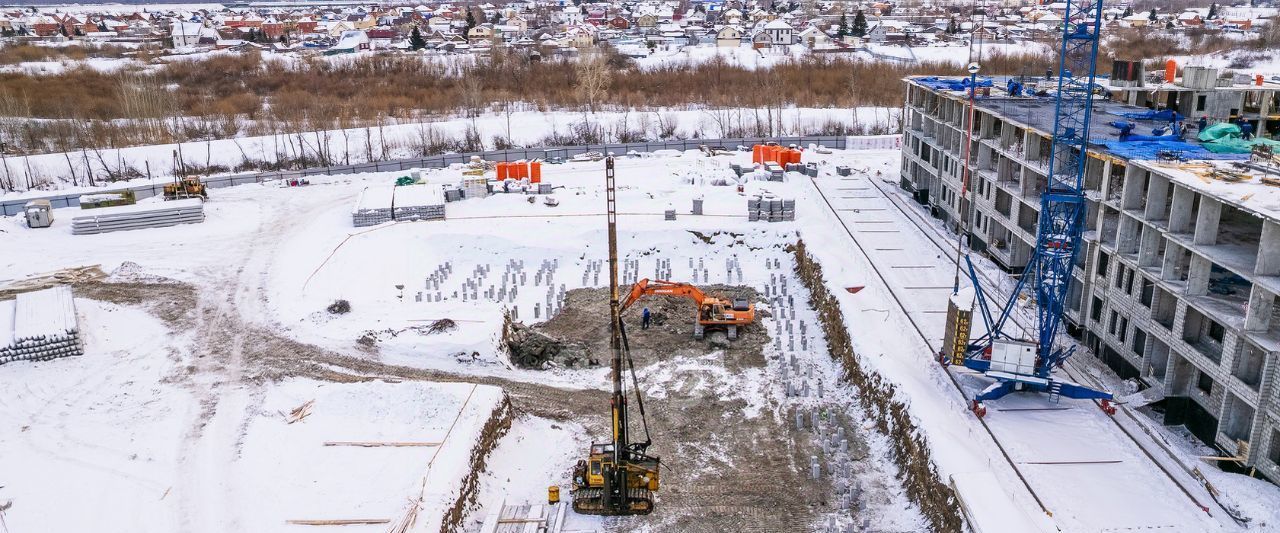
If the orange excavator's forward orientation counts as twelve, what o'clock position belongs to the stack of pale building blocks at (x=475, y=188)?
The stack of pale building blocks is roughly at 2 o'clock from the orange excavator.

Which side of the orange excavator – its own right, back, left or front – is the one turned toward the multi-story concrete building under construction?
back

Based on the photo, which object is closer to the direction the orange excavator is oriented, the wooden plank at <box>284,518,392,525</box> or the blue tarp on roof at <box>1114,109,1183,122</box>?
the wooden plank

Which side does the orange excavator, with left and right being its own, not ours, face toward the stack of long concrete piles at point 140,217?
front

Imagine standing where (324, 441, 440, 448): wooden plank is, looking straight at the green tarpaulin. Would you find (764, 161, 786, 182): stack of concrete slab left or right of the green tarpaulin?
left

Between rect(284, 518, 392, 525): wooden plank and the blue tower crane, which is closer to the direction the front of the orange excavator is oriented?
the wooden plank

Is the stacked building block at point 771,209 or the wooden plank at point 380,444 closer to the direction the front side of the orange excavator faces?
the wooden plank

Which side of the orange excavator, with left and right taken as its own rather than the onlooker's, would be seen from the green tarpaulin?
back

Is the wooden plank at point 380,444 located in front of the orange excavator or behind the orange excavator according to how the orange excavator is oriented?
in front

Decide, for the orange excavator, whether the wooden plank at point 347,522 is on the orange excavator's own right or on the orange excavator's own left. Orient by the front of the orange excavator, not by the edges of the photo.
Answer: on the orange excavator's own left

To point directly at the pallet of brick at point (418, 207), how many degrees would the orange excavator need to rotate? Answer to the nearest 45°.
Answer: approximately 45° to its right

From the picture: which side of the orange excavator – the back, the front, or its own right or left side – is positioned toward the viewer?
left

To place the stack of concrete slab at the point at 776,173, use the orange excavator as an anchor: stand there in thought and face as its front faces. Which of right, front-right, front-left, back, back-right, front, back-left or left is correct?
right

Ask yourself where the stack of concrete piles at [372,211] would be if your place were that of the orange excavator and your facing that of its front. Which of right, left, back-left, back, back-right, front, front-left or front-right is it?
front-right

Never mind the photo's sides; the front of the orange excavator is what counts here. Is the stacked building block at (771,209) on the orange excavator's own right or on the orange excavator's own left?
on the orange excavator's own right

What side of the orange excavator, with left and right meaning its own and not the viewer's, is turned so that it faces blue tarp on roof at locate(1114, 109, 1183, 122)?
back
